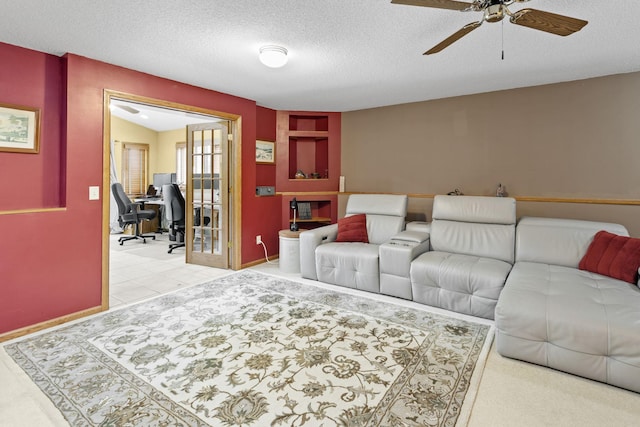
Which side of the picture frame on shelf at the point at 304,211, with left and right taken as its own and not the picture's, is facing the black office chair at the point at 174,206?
right

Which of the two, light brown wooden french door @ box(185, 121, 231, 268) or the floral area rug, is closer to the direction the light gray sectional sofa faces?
the floral area rug

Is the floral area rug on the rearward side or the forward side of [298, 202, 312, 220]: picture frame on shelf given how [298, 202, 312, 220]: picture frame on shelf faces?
on the forward side

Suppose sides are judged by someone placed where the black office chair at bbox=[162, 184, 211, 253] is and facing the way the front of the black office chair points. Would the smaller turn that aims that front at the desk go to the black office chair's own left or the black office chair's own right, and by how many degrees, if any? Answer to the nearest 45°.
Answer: approximately 45° to the black office chair's own left

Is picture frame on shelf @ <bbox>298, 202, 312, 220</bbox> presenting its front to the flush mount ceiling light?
yes

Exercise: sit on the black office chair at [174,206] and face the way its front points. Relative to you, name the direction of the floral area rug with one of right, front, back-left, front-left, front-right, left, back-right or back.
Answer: back-right

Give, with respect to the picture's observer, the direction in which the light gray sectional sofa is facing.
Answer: facing the viewer and to the left of the viewer

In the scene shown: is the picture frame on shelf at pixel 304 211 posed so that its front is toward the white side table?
yes

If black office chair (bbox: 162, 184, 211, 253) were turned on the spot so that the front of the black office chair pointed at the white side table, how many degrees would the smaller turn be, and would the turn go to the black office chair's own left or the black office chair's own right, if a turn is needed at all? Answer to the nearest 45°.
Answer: approximately 90° to the black office chair's own right

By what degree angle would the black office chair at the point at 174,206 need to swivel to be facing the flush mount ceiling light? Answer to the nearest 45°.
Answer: approximately 135° to its right

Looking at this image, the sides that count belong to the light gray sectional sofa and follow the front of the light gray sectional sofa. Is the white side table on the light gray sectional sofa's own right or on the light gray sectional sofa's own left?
on the light gray sectional sofa's own right

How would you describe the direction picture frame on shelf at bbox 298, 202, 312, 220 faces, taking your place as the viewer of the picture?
facing the viewer

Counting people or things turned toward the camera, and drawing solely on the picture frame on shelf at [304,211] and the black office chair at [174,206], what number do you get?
1
